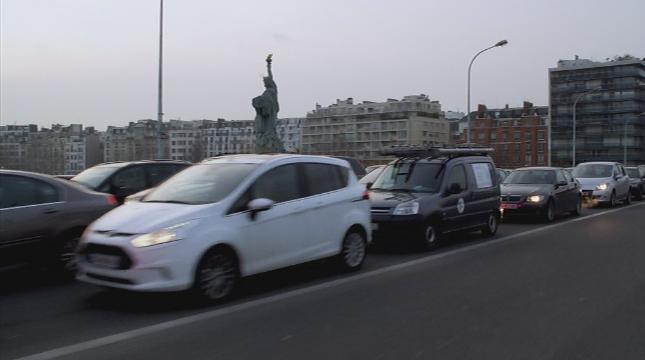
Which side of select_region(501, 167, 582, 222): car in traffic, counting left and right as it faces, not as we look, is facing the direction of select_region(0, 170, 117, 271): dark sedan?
front

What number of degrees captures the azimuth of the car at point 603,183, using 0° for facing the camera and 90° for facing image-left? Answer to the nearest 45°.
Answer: approximately 45°

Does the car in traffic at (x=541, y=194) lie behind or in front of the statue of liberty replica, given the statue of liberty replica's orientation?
behind

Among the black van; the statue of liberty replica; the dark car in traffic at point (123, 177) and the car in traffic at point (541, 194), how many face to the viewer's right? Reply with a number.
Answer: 0

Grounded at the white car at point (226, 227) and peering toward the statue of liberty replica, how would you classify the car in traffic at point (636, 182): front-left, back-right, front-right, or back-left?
front-right

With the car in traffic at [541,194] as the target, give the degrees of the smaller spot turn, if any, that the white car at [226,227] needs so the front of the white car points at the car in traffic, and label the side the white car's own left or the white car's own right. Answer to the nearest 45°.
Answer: approximately 180°

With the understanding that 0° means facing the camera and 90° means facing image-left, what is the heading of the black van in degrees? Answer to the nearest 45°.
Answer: approximately 45°

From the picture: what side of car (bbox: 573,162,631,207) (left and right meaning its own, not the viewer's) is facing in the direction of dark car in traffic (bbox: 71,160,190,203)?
front

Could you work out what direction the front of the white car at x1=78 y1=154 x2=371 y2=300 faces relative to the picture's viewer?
facing the viewer and to the left of the viewer

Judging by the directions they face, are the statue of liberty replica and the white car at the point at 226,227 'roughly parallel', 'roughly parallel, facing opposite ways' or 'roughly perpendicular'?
roughly perpendicular

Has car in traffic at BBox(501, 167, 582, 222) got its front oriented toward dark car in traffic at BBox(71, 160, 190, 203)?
yes

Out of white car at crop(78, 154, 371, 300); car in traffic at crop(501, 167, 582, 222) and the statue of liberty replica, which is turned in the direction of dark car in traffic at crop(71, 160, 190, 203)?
car in traffic at crop(501, 167, 582, 222)

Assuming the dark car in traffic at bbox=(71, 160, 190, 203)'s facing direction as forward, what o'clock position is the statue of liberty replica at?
The statue of liberty replica is roughly at 5 o'clock from the dark car in traffic.

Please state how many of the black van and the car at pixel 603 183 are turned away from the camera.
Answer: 0
